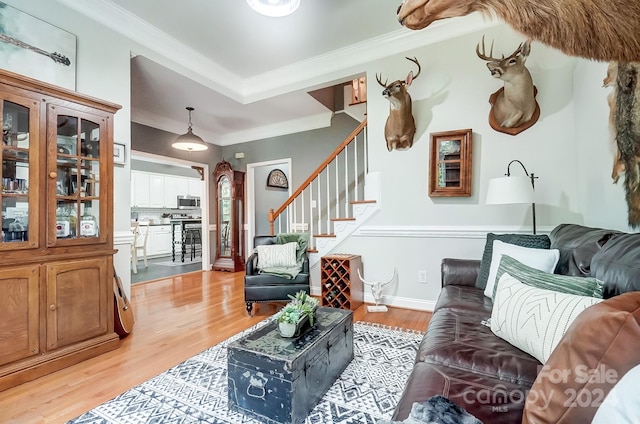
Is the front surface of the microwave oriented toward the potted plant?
yes

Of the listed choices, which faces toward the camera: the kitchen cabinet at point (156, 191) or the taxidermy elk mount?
the kitchen cabinet

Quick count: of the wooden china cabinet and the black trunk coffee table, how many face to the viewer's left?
0

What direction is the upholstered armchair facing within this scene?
toward the camera

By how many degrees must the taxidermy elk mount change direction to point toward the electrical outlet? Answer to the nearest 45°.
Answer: approximately 45° to its right

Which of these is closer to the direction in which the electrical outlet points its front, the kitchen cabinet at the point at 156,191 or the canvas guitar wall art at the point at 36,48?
the canvas guitar wall art

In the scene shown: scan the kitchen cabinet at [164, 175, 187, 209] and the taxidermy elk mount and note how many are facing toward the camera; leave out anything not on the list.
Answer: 1

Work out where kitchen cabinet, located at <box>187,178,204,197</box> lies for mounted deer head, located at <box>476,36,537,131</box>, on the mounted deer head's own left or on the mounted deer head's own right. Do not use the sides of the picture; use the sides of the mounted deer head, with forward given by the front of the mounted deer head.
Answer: on the mounted deer head's own right

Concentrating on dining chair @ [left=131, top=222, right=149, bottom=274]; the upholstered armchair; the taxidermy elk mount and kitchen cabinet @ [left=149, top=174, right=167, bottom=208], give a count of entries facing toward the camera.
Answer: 2

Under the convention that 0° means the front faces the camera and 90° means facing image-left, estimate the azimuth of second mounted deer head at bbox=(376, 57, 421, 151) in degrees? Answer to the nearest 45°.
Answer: approximately 45°

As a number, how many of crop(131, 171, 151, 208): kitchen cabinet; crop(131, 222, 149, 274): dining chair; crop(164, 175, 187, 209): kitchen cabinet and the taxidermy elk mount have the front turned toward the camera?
2

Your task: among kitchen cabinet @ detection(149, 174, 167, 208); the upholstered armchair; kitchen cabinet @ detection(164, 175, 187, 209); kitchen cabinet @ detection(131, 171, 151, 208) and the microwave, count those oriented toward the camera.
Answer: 5

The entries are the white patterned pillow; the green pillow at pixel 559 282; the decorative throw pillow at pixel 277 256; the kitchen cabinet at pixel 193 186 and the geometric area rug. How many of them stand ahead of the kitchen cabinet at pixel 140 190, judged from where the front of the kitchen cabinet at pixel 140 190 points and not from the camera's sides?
4

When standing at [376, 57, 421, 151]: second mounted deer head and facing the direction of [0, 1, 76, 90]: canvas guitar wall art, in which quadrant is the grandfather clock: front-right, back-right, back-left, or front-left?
front-right

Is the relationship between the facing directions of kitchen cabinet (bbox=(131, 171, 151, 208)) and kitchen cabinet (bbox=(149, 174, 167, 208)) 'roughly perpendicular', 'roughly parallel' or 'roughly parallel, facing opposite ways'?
roughly parallel

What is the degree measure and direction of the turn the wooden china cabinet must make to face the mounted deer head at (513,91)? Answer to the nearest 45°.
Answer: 0° — it already faces it
